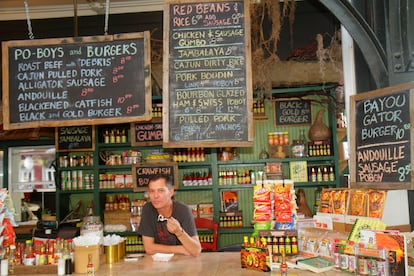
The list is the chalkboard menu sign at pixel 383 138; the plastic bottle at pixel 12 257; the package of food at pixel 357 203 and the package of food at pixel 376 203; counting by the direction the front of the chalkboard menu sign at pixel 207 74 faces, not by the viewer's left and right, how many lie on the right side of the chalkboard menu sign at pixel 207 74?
1

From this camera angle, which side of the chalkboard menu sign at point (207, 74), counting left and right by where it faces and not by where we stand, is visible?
front

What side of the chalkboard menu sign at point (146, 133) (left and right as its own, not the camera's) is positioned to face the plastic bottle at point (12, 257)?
front

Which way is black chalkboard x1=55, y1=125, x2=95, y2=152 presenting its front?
toward the camera

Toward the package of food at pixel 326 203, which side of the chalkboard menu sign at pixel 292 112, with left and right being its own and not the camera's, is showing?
front

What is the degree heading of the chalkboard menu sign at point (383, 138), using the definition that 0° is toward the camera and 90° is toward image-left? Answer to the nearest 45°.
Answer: approximately 45°

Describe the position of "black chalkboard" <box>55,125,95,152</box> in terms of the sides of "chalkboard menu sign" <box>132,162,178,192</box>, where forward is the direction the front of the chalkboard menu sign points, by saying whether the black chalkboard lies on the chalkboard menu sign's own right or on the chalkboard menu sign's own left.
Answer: on the chalkboard menu sign's own right

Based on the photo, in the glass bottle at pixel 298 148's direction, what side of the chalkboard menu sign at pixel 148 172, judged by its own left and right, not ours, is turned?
left

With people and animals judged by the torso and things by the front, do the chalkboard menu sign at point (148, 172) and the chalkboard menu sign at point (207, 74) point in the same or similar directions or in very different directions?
same or similar directions

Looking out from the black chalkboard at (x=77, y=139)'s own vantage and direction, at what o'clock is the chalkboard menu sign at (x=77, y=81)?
The chalkboard menu sign is roughly at 12 o'clock from the black chalkboard.

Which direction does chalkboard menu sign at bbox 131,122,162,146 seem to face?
toward the camera
